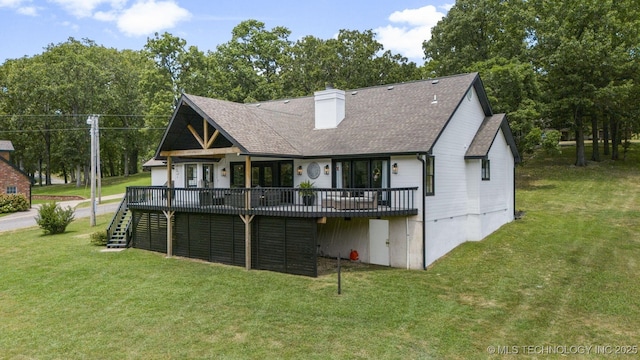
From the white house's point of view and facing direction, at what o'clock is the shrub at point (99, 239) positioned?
The shrub is roughly at 2 o'clock from the white house.

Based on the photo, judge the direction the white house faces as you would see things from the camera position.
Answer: facing the viewer and to the left of the viewer

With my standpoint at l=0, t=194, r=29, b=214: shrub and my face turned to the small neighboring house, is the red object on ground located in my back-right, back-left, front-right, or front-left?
back-right

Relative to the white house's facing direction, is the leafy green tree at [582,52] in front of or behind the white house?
behind

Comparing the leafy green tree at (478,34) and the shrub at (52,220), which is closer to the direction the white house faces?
the shrub

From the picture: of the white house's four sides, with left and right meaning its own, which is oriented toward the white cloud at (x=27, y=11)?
right
